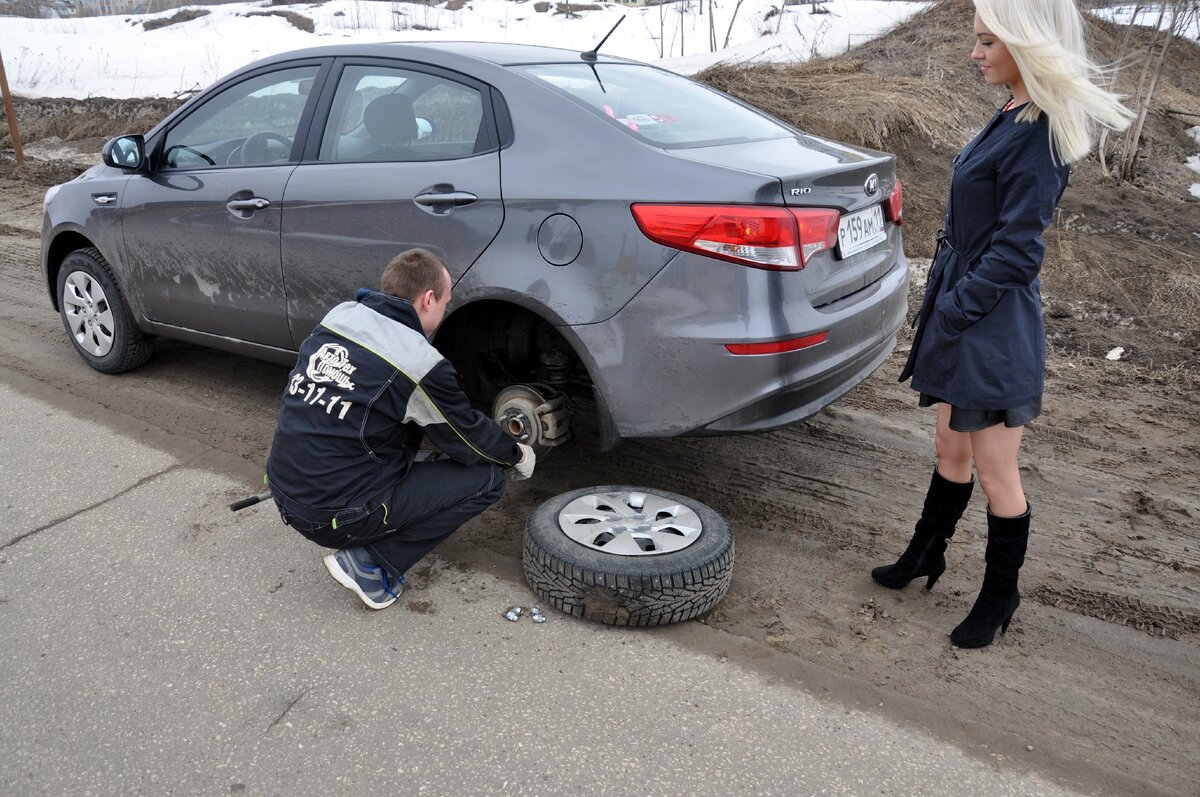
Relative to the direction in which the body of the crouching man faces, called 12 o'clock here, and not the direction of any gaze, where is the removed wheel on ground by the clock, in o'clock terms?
The removed wheel on ground is roughly at 2 o'clock from the crouching man.

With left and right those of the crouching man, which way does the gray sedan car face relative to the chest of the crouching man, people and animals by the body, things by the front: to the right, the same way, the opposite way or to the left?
to the left

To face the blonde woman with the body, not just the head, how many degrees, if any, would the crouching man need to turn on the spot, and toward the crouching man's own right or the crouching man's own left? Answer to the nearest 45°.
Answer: approximately 45° to the crouching man's own right

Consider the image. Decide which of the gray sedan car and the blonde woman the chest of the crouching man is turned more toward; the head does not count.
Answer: the gray sedan car

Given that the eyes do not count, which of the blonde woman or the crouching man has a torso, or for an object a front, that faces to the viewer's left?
the blonde woman

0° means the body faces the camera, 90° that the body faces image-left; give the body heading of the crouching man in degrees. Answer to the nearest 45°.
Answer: approximately 225°

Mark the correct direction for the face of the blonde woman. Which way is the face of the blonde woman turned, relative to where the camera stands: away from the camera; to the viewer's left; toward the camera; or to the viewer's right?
to the viewer's left

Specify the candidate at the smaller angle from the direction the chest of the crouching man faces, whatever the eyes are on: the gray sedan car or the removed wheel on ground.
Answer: the gray sedan car

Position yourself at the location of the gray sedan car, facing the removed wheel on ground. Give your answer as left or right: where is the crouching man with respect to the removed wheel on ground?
right

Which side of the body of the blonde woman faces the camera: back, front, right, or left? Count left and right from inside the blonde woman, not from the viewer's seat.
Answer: left

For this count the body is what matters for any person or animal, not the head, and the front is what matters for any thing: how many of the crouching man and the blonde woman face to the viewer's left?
1

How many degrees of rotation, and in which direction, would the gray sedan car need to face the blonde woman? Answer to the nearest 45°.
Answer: approximately 180°

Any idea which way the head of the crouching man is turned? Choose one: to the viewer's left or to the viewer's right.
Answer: to the viewer's right

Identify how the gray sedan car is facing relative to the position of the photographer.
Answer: facing away from the viewer and to the left of the viewer
